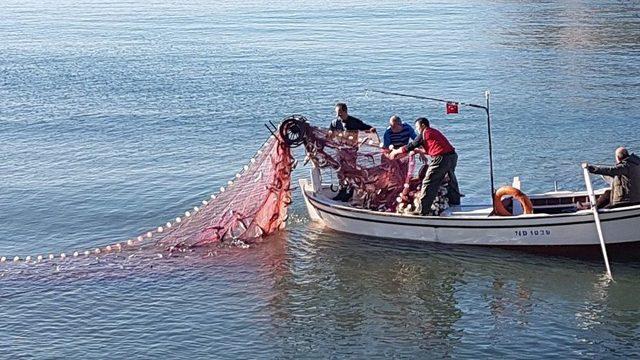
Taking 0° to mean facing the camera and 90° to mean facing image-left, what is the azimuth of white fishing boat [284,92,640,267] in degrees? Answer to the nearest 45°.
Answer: approximately 90°

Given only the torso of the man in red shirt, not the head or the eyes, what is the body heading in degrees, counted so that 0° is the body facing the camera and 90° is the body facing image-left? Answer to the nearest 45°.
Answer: approximately 90°

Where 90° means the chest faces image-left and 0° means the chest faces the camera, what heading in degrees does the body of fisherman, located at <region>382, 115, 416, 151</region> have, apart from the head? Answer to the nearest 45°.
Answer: approximately 45°

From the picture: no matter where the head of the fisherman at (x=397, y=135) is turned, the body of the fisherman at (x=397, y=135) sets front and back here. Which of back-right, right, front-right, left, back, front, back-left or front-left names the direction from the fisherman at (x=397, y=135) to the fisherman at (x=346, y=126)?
front-right
